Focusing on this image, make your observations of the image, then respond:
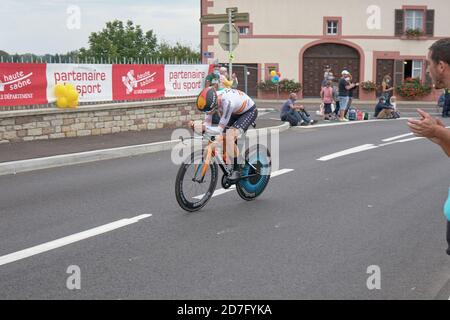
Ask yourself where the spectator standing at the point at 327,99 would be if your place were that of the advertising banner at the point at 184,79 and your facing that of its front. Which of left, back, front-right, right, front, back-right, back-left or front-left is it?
back-left

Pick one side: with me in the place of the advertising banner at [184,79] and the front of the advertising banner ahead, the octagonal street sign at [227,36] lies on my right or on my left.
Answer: on my left

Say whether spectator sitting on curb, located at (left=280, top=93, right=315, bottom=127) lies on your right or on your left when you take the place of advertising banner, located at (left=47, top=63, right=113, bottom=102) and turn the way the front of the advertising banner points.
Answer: on your left

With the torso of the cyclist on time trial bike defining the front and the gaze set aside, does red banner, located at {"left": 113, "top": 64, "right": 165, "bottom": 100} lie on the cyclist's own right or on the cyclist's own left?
on the cyclist's own right

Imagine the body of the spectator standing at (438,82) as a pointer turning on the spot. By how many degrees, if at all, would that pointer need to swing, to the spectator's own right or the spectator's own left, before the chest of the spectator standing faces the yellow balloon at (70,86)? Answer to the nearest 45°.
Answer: approximately 45° to the spectator's own right

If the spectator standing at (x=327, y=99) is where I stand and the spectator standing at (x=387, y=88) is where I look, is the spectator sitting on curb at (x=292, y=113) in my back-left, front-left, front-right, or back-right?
back-right

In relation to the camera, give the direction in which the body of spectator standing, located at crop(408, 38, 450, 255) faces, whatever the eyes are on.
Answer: to the viewer's left
